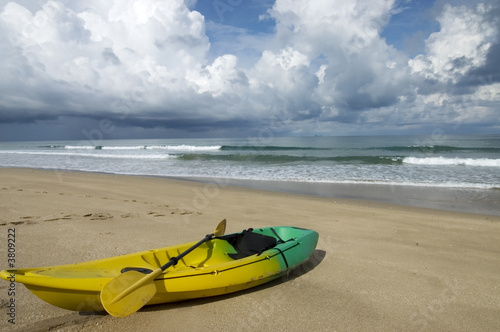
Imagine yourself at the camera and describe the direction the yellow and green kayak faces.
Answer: facing the viewer and to the left of the viewer
